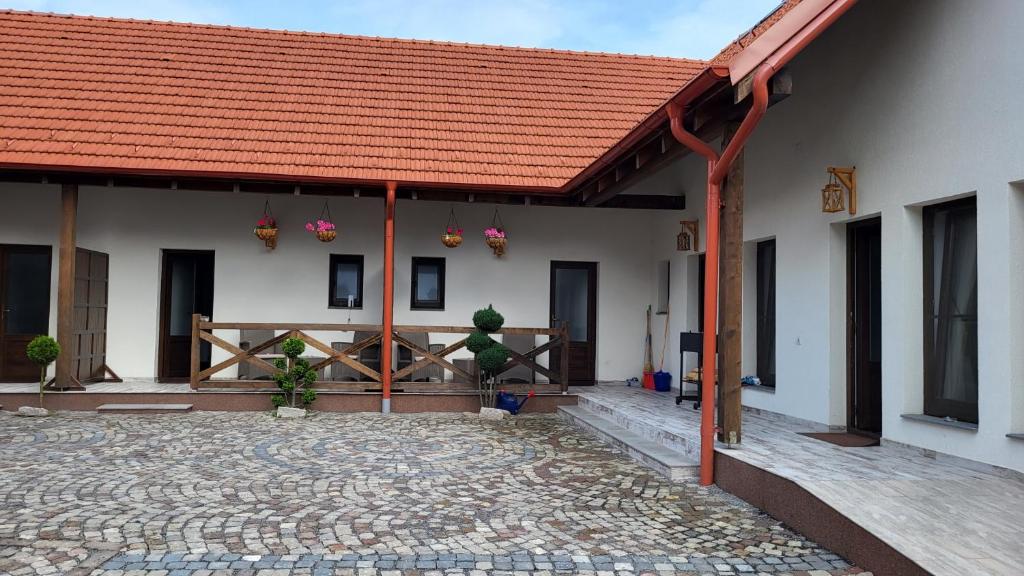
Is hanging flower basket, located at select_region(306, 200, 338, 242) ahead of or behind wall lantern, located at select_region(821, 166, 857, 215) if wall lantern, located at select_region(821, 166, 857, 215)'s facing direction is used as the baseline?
ahead

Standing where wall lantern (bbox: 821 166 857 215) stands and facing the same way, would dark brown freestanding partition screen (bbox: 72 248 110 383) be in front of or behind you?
in front

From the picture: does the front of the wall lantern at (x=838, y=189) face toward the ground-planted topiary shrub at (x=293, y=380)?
yes

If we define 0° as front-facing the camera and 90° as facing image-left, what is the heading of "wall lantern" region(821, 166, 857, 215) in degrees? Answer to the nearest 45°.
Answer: approximately 90°

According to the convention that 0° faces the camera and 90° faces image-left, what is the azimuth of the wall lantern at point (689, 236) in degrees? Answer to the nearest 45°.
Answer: approximately 90°

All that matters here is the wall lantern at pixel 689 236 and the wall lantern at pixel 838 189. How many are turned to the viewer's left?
2

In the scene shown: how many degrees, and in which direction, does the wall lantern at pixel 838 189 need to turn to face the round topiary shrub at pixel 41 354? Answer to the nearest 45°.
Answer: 0° — it already faces it

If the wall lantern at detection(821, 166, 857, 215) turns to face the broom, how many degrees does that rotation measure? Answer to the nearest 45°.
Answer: approximately 45° to its right

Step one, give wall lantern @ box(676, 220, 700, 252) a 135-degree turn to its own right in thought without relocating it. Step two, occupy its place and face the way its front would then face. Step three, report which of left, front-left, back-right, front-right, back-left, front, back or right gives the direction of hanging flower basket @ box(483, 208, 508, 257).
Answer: back-left

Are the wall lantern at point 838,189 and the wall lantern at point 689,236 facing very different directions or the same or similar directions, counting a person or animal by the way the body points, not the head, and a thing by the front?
same or similar directions
